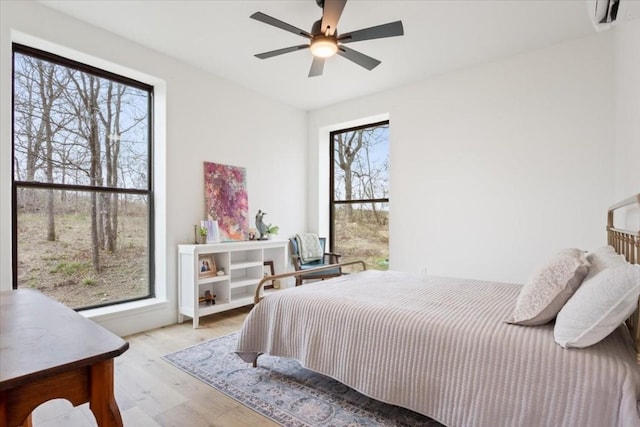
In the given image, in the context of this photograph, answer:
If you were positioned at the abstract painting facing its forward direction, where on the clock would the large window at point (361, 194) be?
The large window is roughly at 10 o'clock from the abstract painting.

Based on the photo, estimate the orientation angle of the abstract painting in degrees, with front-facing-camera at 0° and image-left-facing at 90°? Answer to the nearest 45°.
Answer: approximately 315°

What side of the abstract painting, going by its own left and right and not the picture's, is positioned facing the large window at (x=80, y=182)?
right

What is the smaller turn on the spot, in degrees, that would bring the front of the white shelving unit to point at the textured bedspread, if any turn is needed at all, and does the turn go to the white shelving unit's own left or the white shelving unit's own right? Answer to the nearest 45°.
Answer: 0° — it already faces it

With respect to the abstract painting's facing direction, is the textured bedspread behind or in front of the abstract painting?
in front

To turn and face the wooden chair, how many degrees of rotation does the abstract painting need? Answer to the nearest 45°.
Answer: approximately 45° to its left

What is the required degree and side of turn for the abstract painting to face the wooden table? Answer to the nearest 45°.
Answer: approximately 45° to its right

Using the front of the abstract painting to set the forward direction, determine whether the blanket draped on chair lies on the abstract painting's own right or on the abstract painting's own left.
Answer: on the abstract painting's own left
